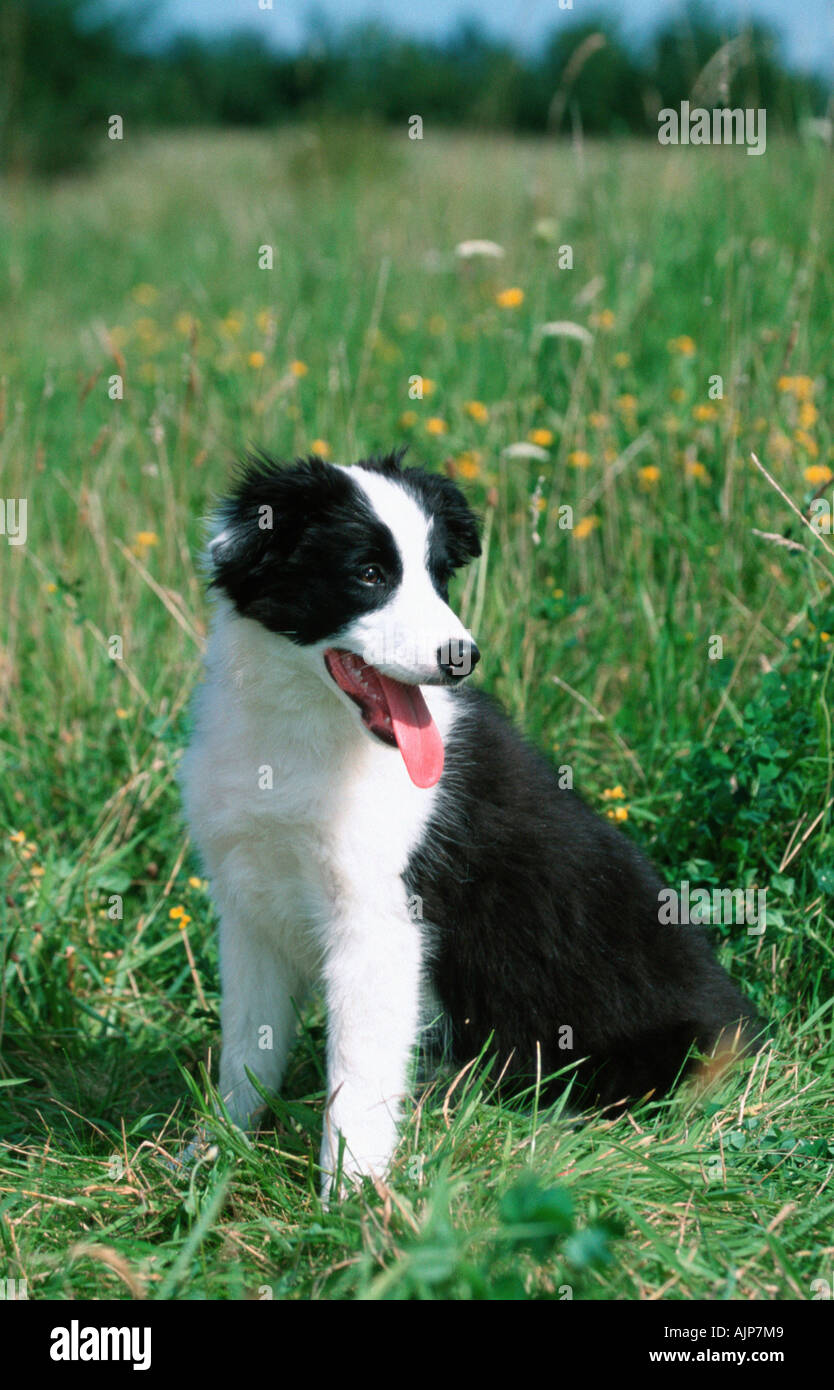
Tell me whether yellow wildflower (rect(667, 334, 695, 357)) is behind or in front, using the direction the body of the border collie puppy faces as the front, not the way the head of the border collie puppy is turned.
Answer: behind

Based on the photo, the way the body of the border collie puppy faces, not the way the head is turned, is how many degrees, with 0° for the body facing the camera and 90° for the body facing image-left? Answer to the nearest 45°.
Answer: approximately 45°
